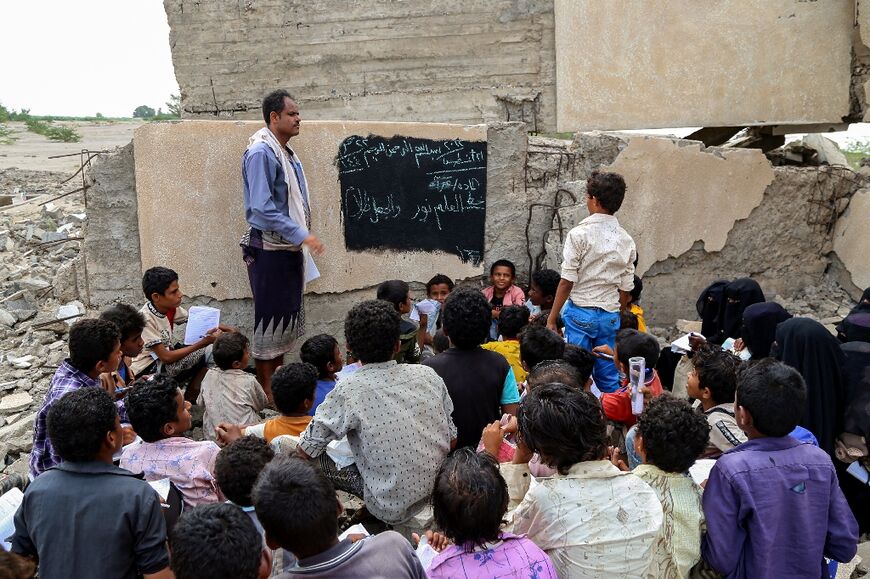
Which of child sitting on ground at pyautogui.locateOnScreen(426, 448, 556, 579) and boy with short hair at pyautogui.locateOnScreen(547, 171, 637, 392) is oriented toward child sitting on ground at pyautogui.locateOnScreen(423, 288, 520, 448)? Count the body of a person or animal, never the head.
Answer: child sitting on ground at pyautogui.locateOnScreen(426, 448, 556, 579)

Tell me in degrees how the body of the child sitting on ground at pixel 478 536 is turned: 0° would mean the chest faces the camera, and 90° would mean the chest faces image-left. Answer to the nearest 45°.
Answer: approximately 180°

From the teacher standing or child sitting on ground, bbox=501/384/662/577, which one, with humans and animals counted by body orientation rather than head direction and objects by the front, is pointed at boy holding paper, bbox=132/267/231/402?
the child sitting on ground

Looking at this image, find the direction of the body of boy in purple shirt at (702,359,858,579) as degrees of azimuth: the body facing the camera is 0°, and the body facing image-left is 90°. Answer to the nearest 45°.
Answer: approximately 180°

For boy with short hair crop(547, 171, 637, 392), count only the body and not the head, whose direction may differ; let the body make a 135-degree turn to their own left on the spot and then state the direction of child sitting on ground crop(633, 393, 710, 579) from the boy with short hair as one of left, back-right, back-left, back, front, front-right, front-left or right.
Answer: front

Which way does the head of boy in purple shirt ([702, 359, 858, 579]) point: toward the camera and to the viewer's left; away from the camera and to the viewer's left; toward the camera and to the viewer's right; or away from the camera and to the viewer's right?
away from the camera and to the viewer's left

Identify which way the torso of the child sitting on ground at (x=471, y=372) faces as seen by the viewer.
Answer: away from the camera

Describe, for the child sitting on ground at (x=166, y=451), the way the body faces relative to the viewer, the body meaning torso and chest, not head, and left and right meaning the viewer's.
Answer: facing away from the viewer and to the right of the viewer

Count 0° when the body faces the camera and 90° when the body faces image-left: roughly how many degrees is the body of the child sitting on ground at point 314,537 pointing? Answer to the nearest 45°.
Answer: approximately 180°
